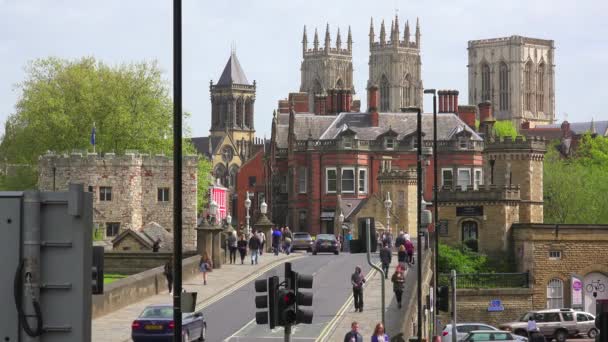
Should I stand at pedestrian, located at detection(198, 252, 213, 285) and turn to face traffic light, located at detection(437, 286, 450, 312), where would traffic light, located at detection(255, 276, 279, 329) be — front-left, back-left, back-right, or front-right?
front-right

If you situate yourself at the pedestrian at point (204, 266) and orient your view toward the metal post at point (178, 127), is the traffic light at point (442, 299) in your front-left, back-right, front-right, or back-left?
front-left

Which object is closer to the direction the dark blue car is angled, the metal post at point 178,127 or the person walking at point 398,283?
the person walking

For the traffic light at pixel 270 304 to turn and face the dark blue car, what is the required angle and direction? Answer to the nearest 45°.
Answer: approximately 90° to its right

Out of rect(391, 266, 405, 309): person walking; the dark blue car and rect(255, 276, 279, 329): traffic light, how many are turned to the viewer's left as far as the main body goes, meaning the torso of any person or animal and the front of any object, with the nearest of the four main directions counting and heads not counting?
1
